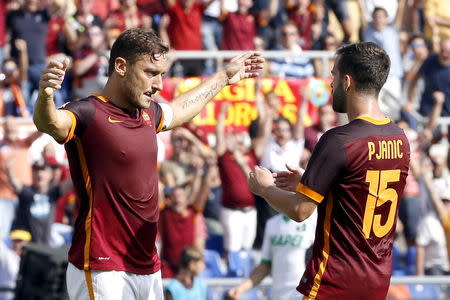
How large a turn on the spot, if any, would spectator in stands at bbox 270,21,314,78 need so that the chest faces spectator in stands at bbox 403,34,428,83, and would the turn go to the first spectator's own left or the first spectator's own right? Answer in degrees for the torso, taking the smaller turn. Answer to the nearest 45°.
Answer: approximately 135° to the first spectator's own left

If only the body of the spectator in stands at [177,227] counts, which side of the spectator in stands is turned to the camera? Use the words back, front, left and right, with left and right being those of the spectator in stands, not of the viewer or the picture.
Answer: front

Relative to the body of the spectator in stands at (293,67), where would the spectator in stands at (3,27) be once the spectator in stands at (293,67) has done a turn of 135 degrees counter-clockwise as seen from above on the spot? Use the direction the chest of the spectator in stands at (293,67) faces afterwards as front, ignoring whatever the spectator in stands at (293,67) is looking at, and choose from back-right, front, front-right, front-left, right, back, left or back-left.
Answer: back-left

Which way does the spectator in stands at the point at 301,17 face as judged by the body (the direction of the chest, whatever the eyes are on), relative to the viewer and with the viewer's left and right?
facing the viewer

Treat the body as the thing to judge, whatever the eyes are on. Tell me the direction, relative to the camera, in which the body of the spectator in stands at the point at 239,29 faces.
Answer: toward the camera

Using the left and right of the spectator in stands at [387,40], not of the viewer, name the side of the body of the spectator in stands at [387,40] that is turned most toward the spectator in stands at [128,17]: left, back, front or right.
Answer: right

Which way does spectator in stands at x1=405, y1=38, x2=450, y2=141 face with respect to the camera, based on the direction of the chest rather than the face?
toward the camera

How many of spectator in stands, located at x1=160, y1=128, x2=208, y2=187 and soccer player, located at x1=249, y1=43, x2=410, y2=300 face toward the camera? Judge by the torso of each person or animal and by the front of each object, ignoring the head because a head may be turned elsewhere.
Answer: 1
